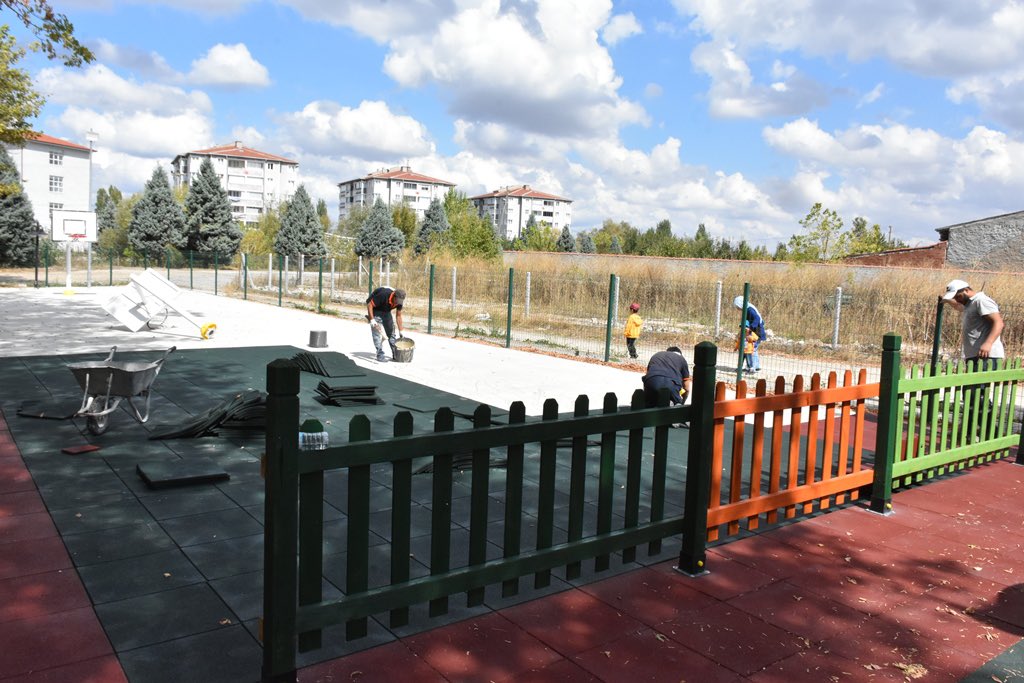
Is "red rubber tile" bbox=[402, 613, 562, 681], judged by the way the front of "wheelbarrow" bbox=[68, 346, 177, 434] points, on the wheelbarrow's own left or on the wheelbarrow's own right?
on the wheelbarrow's own left

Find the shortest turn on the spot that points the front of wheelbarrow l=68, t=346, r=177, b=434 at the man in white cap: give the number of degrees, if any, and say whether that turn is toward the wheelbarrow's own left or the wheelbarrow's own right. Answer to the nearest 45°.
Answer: approximately 135° to the wheelbarrow's own left

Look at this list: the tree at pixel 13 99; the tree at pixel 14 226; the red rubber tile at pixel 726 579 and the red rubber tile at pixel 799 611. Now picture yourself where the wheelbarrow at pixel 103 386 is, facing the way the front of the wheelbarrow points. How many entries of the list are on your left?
2

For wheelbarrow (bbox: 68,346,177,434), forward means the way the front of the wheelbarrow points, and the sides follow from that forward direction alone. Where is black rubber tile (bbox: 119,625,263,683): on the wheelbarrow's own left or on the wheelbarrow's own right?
on the wheelbarrow's own left

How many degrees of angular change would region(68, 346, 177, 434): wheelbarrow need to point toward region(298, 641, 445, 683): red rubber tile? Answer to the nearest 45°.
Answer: approximately 45° to its left

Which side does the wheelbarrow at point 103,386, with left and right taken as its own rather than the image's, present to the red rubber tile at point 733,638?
left

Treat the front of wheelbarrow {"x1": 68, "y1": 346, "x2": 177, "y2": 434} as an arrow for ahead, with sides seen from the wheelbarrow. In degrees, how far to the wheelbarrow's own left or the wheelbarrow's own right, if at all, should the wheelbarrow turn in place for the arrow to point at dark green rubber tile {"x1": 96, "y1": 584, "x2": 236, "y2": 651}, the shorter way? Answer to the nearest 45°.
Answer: approximately 45° to the wheelbarrow's own left

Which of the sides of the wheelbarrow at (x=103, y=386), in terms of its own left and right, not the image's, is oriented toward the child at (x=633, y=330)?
back

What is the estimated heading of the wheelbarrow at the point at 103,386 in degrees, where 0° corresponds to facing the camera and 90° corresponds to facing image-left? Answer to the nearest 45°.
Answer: approximately 45°

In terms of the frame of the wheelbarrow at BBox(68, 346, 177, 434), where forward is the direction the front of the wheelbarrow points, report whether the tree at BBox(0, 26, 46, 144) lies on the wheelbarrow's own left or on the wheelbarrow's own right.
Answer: on the wheelbarrow's own right

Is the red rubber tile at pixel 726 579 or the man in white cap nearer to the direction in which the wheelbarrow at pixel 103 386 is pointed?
the red rubber tile

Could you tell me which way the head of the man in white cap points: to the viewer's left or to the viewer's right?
to the viewer's left

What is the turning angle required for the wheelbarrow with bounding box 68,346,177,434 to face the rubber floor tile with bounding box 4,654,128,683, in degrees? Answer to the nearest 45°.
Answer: approximately 45° to its left
